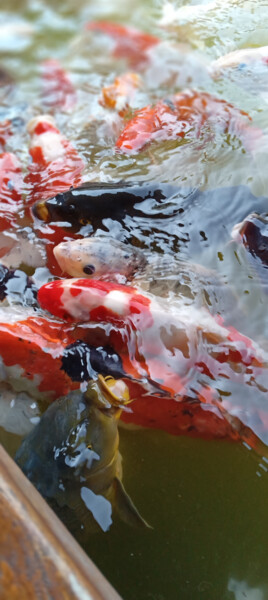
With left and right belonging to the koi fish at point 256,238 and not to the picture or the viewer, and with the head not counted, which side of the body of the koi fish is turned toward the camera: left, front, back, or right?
left

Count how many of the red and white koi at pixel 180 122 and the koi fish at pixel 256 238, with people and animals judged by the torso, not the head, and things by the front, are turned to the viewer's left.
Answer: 2

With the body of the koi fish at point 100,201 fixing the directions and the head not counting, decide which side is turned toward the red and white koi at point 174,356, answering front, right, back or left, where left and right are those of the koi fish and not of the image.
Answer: left

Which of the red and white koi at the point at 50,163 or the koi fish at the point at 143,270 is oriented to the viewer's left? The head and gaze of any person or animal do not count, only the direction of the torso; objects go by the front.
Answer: the koi fish

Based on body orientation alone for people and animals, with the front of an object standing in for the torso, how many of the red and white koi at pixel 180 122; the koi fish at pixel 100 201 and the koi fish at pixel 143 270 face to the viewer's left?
3

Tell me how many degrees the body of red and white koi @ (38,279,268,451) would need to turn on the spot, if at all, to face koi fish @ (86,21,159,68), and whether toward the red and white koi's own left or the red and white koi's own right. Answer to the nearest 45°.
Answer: approximately 45° to the red and white koi's own right

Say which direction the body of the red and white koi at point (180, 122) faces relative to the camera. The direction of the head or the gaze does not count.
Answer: to the viewer's left

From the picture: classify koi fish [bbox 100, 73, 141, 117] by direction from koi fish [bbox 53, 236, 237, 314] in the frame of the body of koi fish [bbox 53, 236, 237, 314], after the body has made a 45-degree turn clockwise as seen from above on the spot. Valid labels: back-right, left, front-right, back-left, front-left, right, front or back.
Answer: front-right

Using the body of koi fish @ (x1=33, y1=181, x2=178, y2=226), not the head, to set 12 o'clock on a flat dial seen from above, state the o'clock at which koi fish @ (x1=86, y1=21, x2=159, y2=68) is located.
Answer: koi fish @ (x1=86, y1=21, x2=159, y2=68) is roughly at 3 o'clock from koi fish @ (x1=33, y1=181, x2=178, y2=226).
